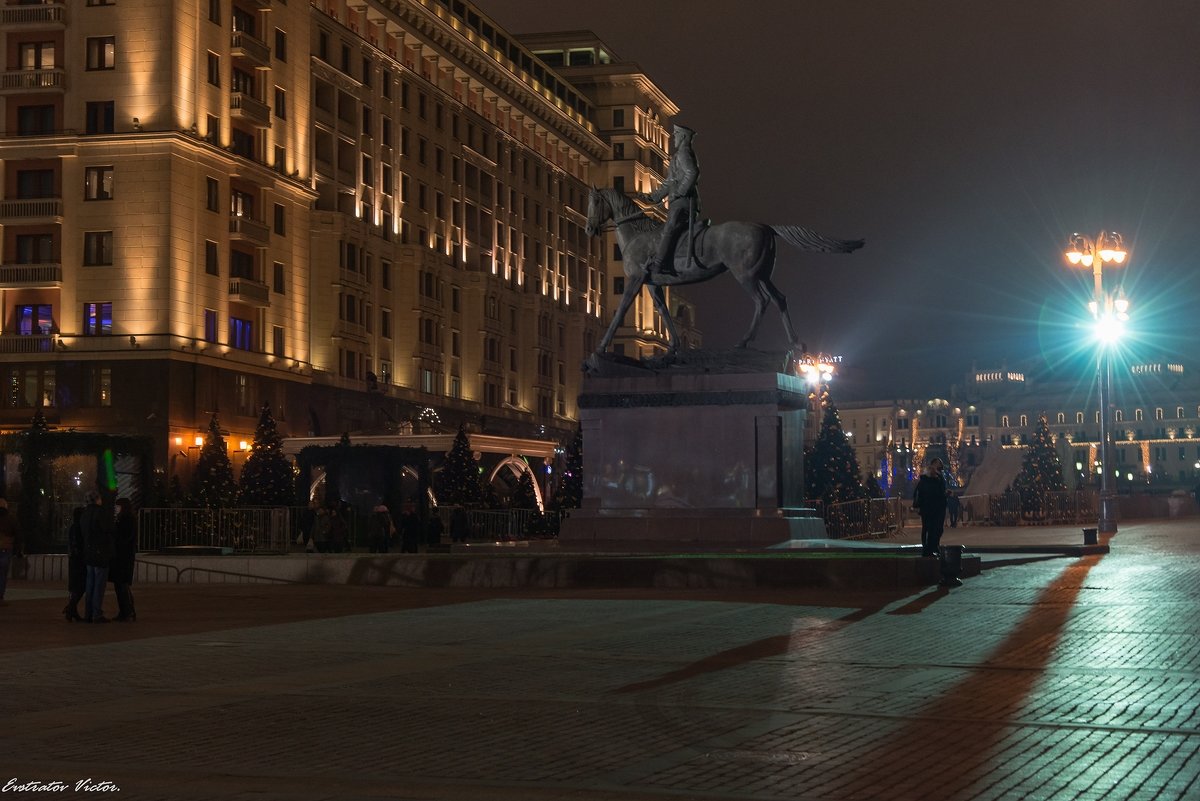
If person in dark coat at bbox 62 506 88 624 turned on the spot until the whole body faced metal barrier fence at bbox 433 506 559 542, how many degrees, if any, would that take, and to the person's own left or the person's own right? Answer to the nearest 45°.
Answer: approximately 45° to the person's own left

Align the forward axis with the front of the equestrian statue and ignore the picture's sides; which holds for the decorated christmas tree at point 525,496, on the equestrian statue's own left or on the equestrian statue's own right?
on the equestrian statue's own right

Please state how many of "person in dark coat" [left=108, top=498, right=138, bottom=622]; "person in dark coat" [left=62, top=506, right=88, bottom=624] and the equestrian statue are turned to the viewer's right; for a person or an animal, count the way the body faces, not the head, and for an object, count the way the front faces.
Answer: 1

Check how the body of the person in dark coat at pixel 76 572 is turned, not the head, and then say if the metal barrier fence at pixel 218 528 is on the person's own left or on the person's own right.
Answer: on the person's own left

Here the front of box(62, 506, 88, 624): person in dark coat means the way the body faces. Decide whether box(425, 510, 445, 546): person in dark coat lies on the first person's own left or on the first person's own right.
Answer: on the first person's own left

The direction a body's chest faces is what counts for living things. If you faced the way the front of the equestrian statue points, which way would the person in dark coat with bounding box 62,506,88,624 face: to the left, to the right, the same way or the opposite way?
the opposite way

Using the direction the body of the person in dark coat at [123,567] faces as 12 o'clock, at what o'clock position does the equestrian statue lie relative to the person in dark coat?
The equestrian statue is roughly at 5 o'clock from the person in dark coat.

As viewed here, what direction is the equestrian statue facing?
to the viewer's left

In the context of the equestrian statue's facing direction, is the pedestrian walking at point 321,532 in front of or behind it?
in front

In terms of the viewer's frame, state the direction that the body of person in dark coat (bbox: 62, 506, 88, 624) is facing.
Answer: to the viewer's right

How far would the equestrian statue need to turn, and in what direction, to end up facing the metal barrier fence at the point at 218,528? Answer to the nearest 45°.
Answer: approximately 45° to its right

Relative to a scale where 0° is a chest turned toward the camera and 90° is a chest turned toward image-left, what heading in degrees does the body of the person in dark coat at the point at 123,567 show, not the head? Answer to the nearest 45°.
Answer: approximately 90°

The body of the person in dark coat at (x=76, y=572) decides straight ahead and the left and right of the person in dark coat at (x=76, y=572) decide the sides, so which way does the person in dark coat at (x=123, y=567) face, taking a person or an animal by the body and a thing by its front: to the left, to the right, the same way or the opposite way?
the opposite way
